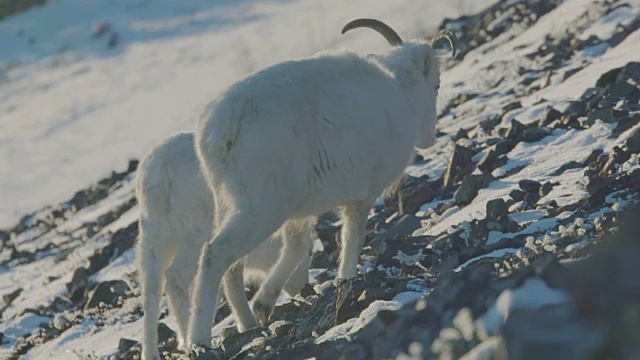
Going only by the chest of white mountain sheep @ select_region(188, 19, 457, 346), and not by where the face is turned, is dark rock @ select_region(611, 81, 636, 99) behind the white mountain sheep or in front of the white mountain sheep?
in front

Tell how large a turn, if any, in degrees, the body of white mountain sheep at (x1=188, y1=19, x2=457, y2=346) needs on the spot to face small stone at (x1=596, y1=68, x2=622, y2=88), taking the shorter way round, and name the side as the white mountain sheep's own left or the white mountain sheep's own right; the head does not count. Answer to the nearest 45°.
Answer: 0° — it already faces it

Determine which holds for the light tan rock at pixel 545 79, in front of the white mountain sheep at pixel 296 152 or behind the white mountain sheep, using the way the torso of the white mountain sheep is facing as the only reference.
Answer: in front

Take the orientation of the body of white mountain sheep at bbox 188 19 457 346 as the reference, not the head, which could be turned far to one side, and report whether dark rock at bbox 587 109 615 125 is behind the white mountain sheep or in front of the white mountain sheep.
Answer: in front

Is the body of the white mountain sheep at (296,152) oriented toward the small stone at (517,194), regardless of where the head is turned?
yes

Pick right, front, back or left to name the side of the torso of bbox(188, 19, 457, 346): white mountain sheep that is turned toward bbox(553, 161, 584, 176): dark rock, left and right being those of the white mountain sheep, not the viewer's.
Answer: front

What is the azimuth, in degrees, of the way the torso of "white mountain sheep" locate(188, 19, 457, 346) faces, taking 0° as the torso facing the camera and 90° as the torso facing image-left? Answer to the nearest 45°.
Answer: approximately 225°

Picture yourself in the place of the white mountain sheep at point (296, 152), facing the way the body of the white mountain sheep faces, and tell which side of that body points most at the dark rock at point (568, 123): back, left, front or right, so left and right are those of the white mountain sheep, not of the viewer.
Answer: front
